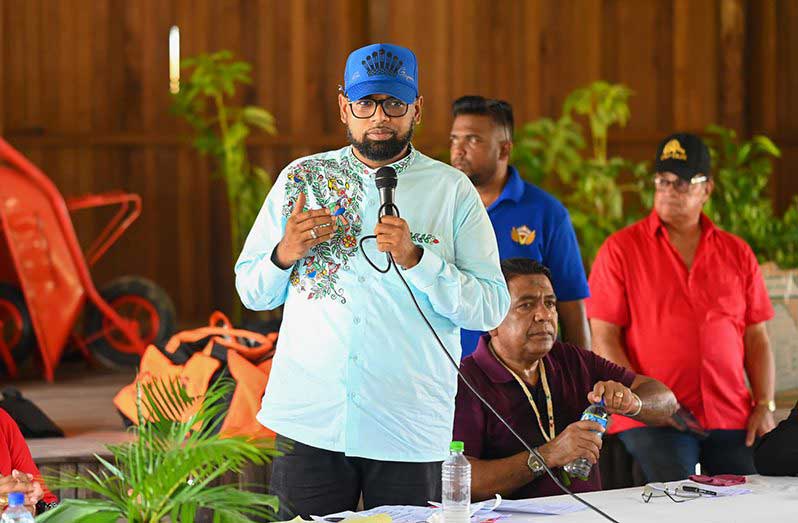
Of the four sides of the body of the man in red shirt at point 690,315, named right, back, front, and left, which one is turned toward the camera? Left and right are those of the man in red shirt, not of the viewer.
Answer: front

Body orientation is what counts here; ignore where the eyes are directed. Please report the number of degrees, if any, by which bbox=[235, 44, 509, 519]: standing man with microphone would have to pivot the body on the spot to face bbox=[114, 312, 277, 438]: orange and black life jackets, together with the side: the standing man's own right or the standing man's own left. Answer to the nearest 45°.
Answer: approximately 180°

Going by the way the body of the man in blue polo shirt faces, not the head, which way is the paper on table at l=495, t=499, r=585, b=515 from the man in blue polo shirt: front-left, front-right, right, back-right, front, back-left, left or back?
front-left

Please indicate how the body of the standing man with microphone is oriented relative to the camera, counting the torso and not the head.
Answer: toward the camera

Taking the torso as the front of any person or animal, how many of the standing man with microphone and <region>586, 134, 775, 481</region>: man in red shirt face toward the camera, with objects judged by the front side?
2

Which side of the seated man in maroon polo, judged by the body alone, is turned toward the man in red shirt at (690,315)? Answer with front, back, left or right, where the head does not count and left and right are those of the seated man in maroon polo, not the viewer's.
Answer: left

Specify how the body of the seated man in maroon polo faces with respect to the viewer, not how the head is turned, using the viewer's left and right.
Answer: facing the viewer and to the right of the viewer

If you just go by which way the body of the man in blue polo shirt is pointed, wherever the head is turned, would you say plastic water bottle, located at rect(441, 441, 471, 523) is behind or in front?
in front

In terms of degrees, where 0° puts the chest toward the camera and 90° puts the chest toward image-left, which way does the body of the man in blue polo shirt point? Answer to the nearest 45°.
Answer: approximately 45°

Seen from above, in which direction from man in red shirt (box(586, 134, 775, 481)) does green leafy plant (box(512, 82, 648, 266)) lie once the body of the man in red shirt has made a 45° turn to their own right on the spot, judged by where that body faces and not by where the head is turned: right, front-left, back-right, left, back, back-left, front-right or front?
back-right

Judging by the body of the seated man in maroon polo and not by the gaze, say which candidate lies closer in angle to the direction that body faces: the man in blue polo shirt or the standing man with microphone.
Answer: the standing man with microphone

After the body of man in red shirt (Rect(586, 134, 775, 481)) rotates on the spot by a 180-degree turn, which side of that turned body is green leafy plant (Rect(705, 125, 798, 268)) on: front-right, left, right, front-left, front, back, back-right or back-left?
front

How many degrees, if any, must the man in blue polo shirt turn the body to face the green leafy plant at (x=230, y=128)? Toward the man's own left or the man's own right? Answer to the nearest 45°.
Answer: approximately 90° to the man's own right

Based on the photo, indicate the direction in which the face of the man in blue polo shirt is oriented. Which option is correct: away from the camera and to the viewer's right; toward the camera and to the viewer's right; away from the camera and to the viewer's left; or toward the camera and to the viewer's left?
toward the camera and to the viewer's left
